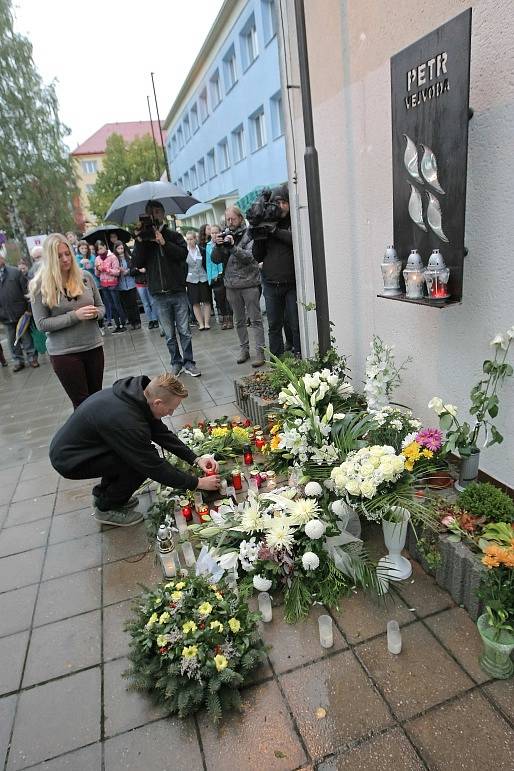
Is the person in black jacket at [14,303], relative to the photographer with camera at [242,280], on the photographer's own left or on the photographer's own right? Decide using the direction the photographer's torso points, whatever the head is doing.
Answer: on the photographer's own right

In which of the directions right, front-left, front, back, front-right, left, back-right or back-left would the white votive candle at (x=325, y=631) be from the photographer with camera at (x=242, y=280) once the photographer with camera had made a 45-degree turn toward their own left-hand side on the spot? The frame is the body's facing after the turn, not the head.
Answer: front

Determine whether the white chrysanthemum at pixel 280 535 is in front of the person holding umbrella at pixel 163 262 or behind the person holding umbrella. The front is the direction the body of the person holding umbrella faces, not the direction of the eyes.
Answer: in front

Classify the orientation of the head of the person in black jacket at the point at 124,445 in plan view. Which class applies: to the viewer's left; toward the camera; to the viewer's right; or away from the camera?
to the viewer's right

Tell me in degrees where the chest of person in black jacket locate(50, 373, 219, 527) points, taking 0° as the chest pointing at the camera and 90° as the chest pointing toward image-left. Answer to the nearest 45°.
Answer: approximately 270°

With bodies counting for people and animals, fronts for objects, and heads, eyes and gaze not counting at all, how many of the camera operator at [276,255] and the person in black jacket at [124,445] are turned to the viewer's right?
1

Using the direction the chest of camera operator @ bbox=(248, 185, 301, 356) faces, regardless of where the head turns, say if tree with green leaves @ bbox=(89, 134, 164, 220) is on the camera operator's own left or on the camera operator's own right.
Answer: on the camera operator's own right

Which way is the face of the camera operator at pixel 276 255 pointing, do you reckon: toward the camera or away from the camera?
toward the camera

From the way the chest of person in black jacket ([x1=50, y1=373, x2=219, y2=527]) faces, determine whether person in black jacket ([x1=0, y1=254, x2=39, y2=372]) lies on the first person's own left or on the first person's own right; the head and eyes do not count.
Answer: on the first person's own left

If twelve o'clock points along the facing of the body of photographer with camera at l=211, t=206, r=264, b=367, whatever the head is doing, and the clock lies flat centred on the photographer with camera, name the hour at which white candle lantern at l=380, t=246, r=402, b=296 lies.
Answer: The white candle lantern is roughly at 10 o'clock from the photographer with camera.

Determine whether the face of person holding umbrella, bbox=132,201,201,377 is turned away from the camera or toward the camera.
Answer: toward the camera

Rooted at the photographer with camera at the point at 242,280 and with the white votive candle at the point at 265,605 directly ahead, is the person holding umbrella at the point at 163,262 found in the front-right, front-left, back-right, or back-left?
front-right

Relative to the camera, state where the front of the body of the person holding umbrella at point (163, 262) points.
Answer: toward the camera

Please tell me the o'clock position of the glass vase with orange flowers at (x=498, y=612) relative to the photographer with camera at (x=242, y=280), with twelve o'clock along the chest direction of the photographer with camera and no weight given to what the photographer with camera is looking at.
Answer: The glass vase with orange flowers is roughly at 10 o'clock from the photographer with camera.

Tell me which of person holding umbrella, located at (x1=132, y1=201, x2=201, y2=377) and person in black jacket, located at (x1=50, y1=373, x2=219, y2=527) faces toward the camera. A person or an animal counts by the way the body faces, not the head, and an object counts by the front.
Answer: the person holding umbrella

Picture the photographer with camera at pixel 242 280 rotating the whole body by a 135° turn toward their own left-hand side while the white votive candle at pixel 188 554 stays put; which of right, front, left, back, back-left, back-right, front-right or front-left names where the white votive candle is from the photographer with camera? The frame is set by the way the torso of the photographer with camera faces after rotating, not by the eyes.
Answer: right

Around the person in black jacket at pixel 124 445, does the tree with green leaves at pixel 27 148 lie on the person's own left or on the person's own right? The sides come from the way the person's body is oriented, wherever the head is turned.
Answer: on the person's own left

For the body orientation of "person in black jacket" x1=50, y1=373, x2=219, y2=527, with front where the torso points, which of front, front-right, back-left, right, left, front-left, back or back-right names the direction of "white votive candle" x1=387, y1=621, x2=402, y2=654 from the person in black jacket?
front-right

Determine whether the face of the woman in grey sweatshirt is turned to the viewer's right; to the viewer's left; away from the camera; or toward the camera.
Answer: toward the camera

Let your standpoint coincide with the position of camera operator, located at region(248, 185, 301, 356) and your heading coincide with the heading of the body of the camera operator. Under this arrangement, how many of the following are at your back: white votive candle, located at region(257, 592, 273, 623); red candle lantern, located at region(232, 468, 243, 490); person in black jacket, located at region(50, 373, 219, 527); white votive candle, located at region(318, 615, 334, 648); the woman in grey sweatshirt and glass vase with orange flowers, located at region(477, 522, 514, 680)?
0
